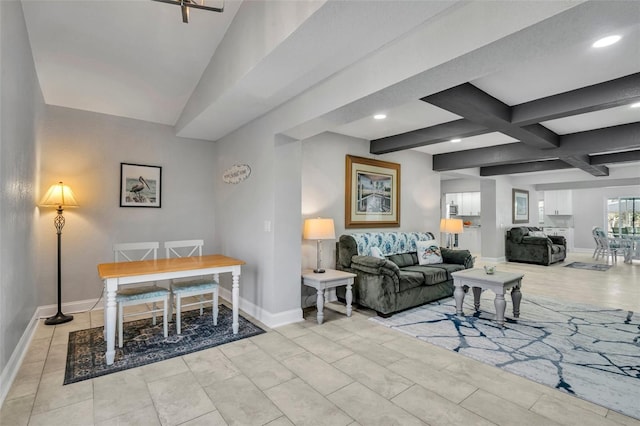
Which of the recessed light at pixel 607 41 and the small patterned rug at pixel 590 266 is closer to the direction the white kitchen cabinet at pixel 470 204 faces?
the recessed light

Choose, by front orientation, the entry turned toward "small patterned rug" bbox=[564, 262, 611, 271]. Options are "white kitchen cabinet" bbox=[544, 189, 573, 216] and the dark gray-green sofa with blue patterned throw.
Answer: the white kitchen cabinet

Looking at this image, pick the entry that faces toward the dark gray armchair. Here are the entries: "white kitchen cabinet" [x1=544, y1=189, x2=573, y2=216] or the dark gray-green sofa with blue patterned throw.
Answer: the white kitchen cabinet

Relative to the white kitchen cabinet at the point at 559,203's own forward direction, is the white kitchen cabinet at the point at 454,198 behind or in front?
in front

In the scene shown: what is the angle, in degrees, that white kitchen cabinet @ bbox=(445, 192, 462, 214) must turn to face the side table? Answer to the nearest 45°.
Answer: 0° — it already faces it

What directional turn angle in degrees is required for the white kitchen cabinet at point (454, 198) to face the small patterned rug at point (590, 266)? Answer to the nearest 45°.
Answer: approximately 45° to its left

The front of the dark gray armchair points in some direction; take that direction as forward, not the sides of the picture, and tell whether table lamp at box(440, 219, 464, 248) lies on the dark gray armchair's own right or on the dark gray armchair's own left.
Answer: on the dark gray armchair's own right

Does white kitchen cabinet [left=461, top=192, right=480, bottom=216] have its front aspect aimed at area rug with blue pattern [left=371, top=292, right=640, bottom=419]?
yes

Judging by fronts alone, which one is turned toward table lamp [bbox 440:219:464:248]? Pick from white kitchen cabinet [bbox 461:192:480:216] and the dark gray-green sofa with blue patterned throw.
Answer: the white kitchen cabinet

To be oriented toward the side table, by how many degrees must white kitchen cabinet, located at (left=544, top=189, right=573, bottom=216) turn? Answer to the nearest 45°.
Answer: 0° — it already faces it

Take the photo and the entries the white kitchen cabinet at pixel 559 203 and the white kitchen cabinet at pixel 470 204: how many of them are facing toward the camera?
2
